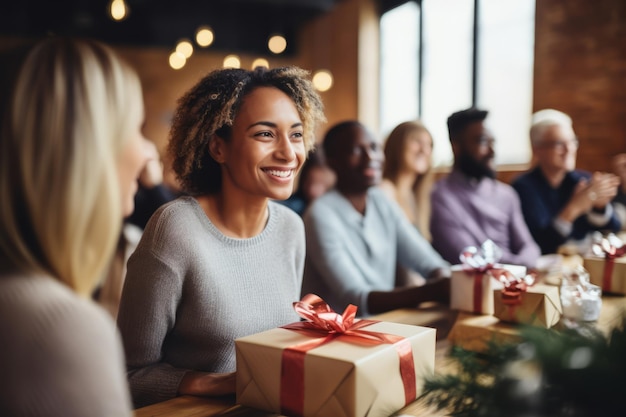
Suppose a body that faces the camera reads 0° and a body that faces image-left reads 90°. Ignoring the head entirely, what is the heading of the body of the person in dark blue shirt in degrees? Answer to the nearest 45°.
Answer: approximately 315°

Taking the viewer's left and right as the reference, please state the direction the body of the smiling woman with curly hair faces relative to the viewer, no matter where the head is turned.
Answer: facing the viewer and to the right of the viewer

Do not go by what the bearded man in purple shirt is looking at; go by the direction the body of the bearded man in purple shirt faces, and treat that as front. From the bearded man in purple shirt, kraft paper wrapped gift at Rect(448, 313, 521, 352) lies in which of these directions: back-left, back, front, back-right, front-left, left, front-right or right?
front-right

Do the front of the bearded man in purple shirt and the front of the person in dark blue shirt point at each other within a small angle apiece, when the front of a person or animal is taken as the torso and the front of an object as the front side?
no

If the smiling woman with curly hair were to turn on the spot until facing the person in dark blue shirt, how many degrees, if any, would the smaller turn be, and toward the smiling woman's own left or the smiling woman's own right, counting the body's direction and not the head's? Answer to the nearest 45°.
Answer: approximately 90° to the smiling woman's own left

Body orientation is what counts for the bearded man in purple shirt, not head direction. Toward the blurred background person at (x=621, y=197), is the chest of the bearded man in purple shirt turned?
no

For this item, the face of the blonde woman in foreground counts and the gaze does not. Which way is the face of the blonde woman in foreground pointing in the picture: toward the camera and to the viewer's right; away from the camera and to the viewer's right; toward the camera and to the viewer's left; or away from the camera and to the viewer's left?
away from the camera and to the viewer's right

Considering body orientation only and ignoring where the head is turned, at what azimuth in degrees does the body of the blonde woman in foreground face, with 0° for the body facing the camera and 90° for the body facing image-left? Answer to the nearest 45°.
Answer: approximately 225°

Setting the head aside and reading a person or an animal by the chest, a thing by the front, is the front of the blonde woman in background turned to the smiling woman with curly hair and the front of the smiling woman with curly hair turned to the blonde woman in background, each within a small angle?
no

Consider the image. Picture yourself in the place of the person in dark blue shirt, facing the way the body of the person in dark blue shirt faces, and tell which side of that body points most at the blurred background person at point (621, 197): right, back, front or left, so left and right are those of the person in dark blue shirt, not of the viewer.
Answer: left

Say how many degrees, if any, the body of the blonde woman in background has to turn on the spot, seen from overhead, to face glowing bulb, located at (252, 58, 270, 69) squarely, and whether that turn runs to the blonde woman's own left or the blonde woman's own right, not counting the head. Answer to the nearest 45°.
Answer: approximately 180°

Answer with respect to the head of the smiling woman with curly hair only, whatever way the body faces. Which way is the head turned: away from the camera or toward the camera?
toward the camera

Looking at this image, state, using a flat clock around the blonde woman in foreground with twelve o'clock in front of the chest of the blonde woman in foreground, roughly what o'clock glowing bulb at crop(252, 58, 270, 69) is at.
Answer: The glowing bulb is roughly at 11 o'clock from the blonde woman in foreground.

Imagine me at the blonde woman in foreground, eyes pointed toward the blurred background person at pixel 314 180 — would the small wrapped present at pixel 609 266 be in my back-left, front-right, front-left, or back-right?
front-right
